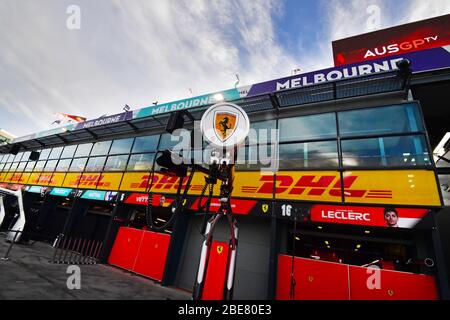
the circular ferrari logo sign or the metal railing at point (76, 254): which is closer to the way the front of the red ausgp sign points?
the circular ferrari logo sign

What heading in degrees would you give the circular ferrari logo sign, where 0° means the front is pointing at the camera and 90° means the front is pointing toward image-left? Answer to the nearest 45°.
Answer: approximately 0°

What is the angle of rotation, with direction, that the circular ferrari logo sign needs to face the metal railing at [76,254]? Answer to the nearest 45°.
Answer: approximately 135° to its right

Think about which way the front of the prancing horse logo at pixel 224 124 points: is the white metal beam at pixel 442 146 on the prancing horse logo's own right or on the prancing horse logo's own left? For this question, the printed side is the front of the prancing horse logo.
on the prancing horse logo's own left

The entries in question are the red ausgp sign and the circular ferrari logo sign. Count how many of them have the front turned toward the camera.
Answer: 2

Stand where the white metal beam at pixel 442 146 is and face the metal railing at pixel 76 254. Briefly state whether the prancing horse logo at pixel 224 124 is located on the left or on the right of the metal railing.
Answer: left

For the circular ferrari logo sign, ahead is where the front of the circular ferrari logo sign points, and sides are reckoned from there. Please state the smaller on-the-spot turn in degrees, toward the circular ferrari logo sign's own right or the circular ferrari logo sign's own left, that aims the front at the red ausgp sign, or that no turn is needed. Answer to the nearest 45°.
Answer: approximately 135° to the circular ferrari logo sign's own left

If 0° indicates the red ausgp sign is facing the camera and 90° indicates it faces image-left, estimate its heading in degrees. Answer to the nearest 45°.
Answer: approximately 0°

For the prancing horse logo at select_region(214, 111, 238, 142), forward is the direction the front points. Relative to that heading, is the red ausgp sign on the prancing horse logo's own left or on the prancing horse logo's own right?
on the prancing horse logo's own left

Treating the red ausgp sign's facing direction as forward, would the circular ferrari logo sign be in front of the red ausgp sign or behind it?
in front

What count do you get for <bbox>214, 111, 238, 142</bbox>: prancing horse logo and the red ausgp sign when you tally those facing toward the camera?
2

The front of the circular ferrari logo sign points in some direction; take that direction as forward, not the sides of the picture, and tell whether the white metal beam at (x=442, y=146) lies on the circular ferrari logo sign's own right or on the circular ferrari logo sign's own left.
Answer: on the circular ferrari logo sign's own left

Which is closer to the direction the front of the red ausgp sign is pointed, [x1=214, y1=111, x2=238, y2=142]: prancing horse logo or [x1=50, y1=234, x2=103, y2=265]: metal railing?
the prancing horse logo
